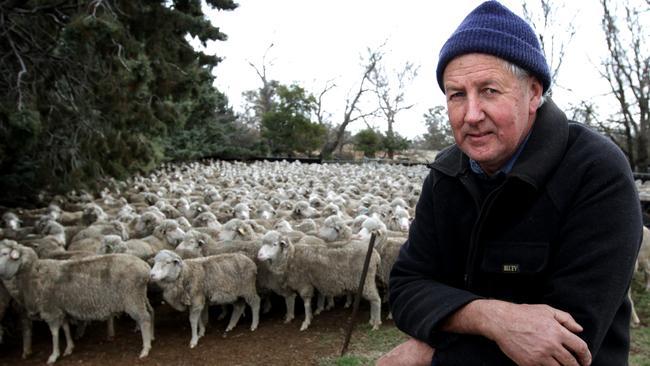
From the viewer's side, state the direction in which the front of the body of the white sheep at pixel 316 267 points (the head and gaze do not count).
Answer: to the viewer's left

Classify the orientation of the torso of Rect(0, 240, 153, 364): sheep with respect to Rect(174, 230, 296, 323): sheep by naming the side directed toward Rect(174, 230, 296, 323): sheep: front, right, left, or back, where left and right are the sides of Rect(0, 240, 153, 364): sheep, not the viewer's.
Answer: back

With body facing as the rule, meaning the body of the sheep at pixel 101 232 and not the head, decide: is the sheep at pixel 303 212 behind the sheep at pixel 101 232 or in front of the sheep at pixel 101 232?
behind

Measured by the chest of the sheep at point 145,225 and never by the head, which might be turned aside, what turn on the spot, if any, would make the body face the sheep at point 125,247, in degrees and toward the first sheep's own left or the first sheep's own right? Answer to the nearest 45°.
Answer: approximately 45° to the first sheep's own left

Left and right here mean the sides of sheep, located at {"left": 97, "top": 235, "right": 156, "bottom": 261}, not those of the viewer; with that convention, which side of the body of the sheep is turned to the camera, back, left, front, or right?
left

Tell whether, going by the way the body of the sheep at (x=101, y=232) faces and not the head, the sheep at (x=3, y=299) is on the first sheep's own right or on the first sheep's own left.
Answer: on the first sheep's own left

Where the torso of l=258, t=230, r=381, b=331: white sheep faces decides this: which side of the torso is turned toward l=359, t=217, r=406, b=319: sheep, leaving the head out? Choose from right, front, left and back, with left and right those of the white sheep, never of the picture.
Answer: back

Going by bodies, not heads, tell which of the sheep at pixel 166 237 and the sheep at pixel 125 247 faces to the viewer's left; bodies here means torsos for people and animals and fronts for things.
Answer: the sheep at pixel 125 247

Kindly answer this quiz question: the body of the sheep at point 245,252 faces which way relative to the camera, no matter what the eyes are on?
to the viewer's left

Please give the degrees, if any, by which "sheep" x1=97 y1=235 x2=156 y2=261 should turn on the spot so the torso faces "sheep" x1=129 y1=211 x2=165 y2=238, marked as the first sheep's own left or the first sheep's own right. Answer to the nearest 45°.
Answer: approximately 90° to the first sheep's own right

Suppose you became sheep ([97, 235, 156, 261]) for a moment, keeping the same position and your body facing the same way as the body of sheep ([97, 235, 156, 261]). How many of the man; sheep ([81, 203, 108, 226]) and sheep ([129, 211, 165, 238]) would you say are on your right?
2

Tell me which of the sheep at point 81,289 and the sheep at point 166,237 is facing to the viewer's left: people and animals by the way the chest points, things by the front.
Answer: the sheep at point 81,289
